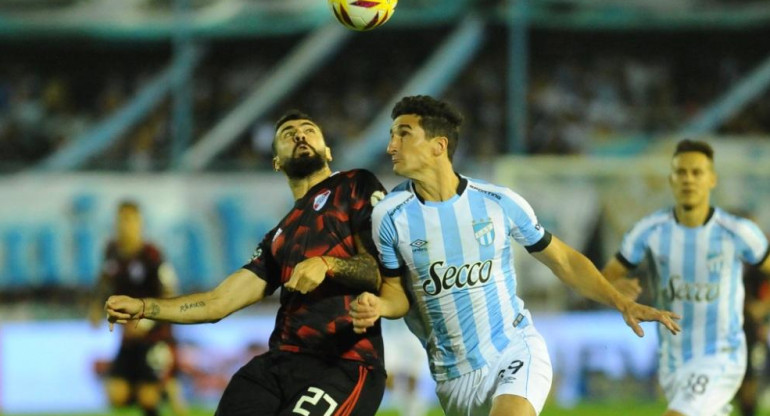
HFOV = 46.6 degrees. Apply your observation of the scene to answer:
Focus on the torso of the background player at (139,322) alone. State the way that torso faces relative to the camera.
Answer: toward the camera

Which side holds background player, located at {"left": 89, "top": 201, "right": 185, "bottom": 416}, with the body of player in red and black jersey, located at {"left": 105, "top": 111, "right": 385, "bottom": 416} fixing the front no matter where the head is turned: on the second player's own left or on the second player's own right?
on the second player's own right

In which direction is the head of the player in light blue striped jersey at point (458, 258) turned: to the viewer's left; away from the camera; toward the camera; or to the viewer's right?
to the viewer's left

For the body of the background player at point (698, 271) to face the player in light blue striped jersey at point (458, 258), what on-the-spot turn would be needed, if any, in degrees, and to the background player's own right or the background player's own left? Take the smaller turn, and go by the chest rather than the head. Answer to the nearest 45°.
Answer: approximately 45° to the background player's own right
